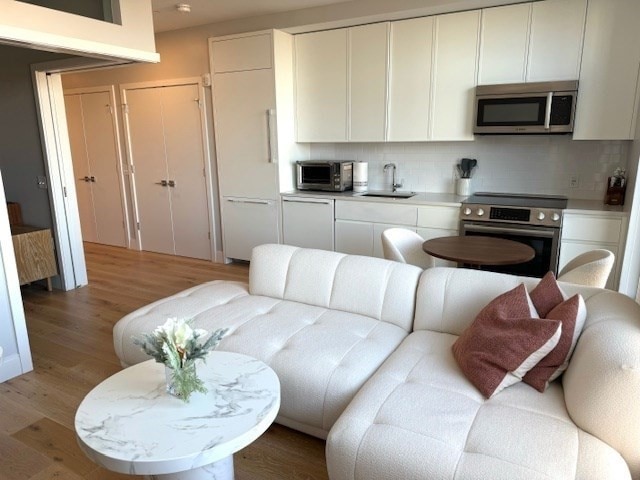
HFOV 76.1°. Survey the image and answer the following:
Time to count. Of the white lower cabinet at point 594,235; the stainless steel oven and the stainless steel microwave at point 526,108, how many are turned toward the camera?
3

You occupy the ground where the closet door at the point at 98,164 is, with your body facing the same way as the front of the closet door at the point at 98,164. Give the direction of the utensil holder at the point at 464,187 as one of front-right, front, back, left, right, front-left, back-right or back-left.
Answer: left

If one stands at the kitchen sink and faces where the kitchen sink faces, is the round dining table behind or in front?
in front

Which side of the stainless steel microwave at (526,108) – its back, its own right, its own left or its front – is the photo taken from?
front

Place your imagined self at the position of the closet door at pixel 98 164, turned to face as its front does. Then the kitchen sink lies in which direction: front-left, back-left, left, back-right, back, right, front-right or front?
left

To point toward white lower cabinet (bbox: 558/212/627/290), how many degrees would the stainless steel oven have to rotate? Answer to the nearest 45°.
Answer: approximately 90° to its left

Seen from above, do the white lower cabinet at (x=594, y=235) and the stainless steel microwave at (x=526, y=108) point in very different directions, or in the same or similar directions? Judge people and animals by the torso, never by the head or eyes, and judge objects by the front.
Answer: same or similar directions

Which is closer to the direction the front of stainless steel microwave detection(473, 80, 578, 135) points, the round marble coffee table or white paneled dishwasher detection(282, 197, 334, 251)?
the round marble coffee table

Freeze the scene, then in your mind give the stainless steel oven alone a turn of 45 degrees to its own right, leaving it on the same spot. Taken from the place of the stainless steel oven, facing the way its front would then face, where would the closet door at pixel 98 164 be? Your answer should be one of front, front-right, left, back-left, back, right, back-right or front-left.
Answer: front-right

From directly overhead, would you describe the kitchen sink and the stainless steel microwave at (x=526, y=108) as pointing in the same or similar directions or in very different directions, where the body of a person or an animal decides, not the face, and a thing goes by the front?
same or similar directions

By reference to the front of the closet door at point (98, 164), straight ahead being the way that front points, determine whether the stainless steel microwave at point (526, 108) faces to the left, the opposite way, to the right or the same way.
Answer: the same way

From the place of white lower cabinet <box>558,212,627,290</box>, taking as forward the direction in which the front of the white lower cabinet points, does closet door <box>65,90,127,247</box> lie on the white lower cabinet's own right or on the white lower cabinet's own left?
on the white lower cabinet's own right

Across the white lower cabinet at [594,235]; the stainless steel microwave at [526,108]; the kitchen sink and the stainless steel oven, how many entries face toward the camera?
4

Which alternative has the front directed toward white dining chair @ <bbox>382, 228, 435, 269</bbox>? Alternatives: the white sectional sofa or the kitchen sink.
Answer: the kitchen sink

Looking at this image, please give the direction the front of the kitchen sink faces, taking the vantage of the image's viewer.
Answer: facing the viewer

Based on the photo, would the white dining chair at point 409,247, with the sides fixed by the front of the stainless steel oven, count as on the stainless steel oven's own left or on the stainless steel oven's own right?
on the stainless steel oven's own right

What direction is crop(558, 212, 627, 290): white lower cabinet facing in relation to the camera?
toward the camera
